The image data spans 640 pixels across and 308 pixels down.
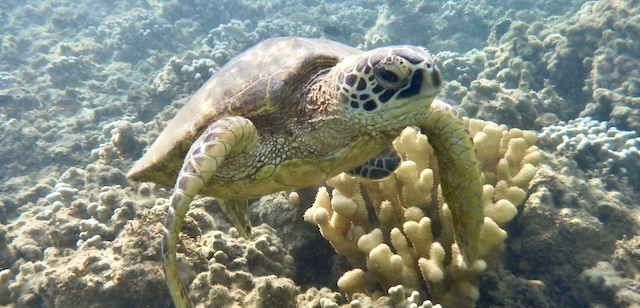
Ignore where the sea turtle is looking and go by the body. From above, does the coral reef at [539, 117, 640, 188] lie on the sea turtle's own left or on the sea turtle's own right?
on the sea turtle's own left

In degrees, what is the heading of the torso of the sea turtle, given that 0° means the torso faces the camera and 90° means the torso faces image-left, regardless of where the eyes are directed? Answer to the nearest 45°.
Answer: approximately 315°

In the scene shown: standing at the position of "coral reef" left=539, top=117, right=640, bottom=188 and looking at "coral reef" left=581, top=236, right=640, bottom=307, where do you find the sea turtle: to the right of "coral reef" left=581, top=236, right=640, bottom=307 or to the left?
right
